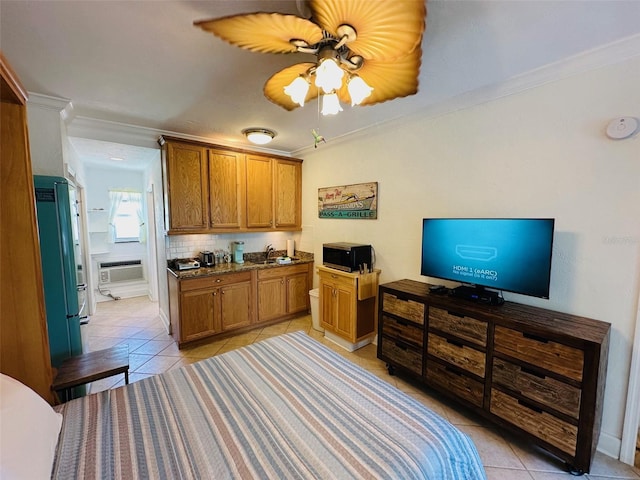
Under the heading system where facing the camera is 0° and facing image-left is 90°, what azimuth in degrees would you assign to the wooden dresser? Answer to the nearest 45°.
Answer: approximately 45°

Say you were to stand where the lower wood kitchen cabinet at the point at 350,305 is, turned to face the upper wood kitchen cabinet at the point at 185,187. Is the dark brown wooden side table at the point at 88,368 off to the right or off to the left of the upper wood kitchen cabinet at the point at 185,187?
left

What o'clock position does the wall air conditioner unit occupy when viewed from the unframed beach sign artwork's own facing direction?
The wall air conditioner unit is roughly at 2 o'clock from the unframed beach sign artwork.

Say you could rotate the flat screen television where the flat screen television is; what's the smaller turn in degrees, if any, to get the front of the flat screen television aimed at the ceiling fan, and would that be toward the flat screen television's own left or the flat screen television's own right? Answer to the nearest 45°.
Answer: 0° — it already faces it

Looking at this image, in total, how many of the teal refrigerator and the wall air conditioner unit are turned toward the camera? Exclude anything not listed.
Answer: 1

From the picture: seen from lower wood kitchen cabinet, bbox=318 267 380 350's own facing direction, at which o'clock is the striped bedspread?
The striped bedspread is roughly at 11 o'clock from the lower wood kitchen cabinet.
